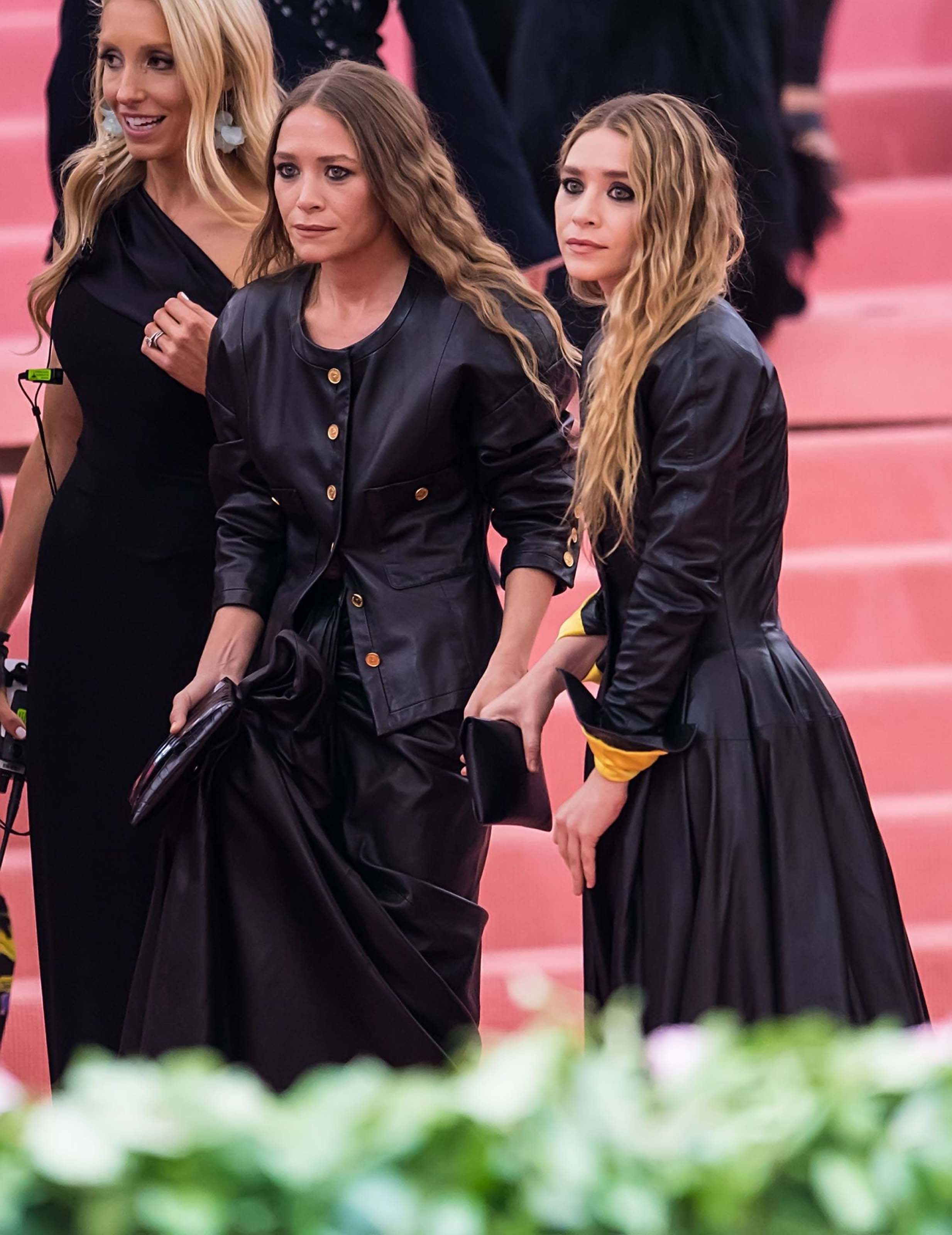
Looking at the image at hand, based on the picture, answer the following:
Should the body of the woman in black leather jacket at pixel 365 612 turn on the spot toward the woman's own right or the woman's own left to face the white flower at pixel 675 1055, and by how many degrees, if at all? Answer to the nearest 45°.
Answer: approximately 45° to the woman's own left

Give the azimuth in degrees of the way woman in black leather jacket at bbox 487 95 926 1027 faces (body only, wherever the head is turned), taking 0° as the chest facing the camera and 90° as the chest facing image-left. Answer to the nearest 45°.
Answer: approximately 90°

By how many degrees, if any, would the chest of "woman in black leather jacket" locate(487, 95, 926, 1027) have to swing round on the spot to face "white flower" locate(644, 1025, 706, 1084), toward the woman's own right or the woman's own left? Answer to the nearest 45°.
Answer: approximately 90° to the woman's own left

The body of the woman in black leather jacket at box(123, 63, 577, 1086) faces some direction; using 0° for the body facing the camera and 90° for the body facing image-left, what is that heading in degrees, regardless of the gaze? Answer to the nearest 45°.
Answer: approximately 45°

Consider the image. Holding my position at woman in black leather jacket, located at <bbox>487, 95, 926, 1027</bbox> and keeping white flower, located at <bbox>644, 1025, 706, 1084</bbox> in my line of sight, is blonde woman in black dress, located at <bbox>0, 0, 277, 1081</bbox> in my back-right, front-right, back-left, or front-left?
back-right

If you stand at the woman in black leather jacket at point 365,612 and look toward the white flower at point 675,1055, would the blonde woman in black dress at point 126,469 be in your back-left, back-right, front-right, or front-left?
back-right
